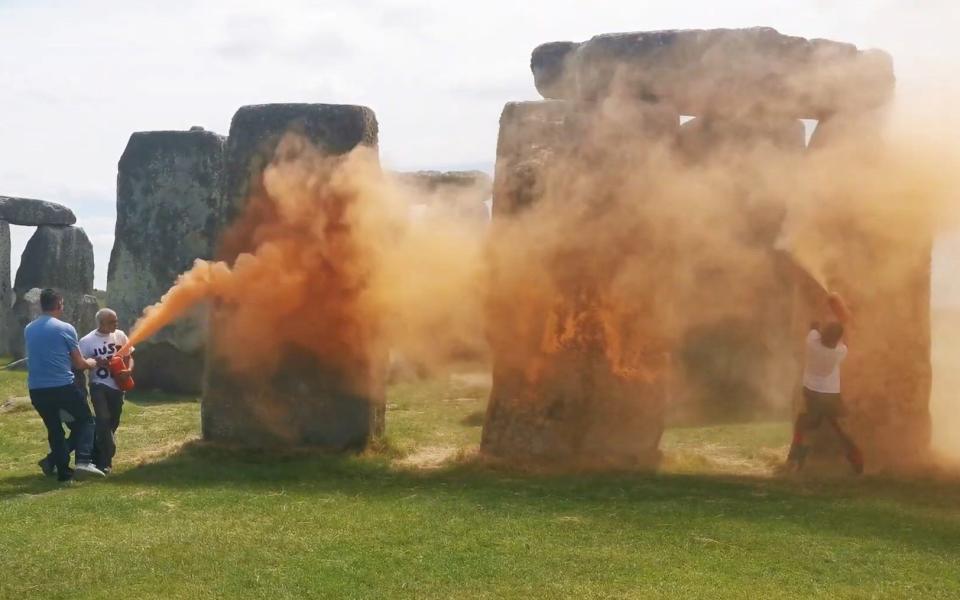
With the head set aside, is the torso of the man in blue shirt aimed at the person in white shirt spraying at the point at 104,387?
yes

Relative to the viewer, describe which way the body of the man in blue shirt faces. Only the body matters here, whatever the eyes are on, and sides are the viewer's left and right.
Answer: facing away from the viewer and to the right of the viewer

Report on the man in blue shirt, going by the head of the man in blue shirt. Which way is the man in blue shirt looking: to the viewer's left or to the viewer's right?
to the viewer's right

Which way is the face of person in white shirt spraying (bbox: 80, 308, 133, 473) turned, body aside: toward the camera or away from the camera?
toward the camera

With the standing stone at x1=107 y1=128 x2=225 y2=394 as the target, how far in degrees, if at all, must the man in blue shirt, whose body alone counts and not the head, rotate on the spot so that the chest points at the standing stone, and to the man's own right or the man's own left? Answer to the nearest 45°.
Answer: approximately 45° to the man's own left

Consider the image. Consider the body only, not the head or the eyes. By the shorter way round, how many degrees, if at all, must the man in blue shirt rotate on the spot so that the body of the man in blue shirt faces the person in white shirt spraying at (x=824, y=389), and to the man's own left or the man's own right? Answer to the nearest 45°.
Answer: approximately 45° to the man's own right

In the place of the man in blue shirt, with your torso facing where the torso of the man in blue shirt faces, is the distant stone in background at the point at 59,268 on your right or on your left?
on your left

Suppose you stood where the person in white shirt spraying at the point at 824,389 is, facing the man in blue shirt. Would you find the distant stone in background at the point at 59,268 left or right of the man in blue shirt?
right

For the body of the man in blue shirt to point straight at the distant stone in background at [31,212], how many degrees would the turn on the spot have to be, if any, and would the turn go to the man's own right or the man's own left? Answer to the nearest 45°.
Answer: approximately 45° to the man's own left

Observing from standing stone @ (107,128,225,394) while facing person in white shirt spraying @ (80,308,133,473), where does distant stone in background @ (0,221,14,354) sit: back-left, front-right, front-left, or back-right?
back-right
